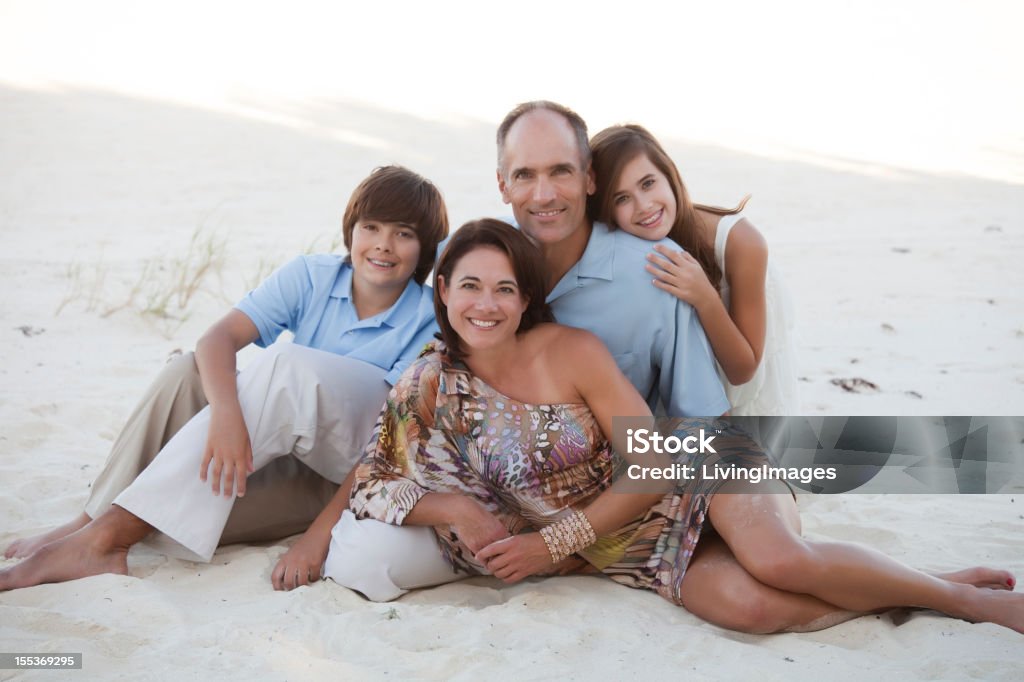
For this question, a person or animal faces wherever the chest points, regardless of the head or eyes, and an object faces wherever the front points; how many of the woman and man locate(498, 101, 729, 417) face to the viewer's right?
0

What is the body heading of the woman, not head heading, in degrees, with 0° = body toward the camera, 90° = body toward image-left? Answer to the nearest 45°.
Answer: approximately 0°

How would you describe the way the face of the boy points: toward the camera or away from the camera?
toward the camera

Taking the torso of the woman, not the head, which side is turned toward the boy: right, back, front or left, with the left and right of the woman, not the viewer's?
right

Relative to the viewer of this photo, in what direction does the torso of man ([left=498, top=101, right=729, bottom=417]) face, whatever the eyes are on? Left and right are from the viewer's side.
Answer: facing the viewer and to the left of the viewer
